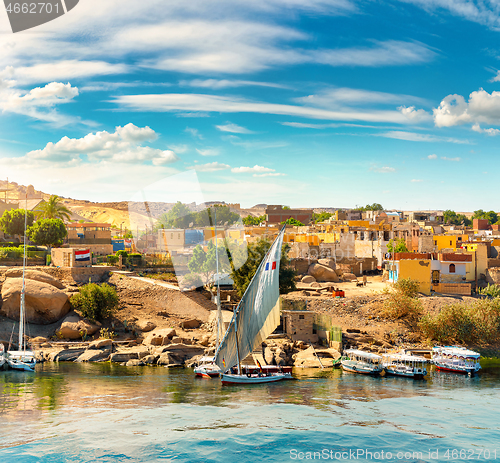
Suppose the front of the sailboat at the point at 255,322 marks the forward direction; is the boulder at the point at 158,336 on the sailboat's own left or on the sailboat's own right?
on the sailboat's own right

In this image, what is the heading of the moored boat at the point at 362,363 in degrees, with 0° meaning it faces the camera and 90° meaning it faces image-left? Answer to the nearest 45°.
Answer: approximately 135°

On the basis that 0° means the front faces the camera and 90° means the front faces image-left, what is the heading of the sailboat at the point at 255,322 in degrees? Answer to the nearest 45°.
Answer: approximately 90°
